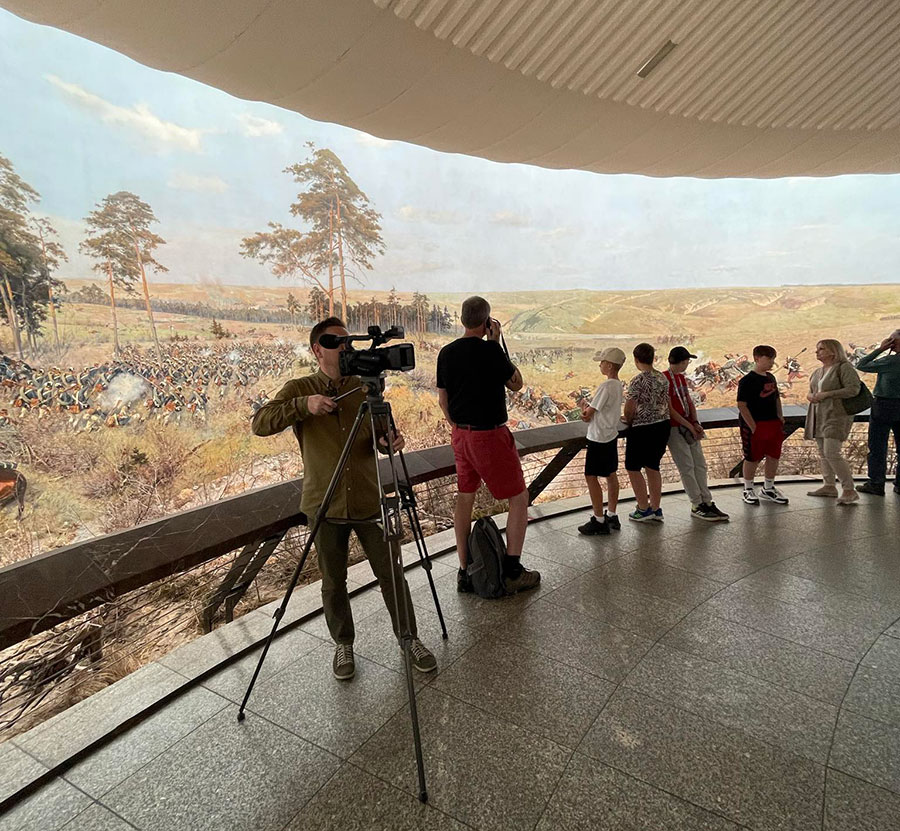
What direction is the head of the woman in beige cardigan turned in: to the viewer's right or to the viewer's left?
to the viewer's left

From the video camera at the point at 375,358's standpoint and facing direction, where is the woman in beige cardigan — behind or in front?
in front

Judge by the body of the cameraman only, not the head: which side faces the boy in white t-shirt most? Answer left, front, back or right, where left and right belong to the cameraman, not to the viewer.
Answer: left

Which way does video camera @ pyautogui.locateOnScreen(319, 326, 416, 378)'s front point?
to the viewer's right
